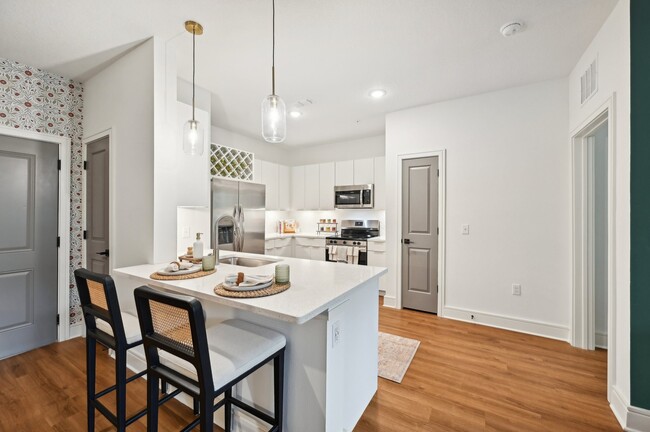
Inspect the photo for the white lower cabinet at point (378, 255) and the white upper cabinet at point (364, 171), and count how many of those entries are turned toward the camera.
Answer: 2

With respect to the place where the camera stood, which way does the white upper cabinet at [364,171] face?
facing the viewer

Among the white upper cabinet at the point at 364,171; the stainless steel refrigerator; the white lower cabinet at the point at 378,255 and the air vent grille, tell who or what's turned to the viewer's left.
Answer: the air vent grille

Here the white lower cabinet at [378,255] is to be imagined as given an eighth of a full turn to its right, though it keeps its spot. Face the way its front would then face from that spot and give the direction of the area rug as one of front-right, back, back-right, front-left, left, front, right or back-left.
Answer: front-left

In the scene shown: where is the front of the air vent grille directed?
to the viewer's left

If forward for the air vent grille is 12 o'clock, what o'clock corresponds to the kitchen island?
The kitchen island is roughly at 10 o'clock from the air vent grille.

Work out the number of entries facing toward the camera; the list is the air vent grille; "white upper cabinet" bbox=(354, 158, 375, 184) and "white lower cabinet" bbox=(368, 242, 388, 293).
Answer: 2

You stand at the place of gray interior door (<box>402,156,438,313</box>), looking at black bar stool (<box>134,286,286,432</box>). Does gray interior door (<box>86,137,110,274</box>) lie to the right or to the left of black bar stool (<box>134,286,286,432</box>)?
right

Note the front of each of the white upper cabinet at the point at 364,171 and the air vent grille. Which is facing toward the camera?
the white upper cabinet

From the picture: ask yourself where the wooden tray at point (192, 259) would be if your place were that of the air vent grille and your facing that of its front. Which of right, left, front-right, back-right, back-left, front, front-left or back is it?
front-left

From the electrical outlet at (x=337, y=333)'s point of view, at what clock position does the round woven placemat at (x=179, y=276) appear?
The round woven placemat is roughly at 5 o'clock from the electrical outlet.

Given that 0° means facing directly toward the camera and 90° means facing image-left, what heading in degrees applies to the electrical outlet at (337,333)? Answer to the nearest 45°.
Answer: approximately 315°

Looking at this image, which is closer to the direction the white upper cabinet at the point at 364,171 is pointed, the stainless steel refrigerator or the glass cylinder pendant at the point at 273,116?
the glass cylinder pendant
